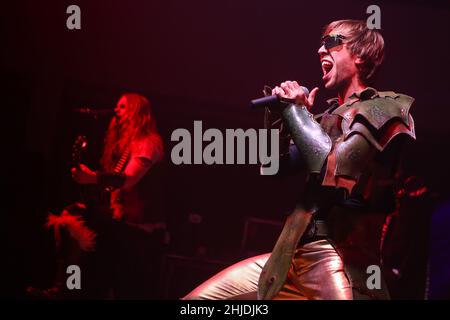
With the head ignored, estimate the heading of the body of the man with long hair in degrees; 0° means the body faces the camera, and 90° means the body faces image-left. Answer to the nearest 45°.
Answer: approximately 90°
